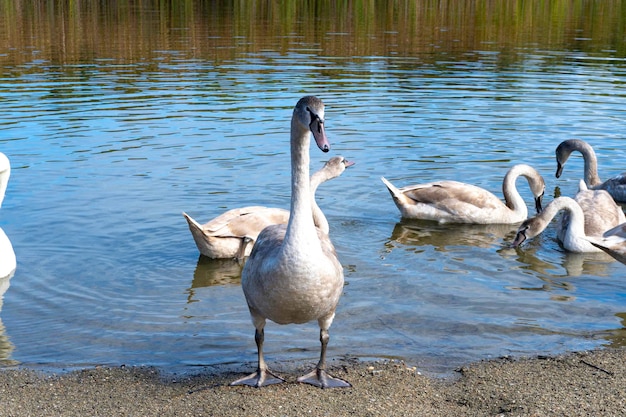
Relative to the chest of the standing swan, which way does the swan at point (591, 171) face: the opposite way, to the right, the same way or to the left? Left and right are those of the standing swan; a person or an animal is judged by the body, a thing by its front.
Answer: to the right

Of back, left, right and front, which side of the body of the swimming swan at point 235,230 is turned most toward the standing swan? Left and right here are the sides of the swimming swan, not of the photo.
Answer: right

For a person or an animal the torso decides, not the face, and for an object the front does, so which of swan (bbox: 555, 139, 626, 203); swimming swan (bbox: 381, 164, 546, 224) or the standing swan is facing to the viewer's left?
the swan

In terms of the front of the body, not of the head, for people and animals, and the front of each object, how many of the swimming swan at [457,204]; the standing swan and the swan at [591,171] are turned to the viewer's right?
1

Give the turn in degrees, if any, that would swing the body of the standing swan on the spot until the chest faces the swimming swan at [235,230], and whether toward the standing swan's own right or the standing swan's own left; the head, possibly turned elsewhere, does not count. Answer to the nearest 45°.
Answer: approximately 180°

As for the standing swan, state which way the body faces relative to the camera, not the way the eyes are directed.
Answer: toward the camera

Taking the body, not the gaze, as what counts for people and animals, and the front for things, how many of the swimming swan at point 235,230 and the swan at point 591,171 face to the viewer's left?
1

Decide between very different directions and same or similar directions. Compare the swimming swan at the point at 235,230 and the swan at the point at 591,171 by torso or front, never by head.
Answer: very different directions

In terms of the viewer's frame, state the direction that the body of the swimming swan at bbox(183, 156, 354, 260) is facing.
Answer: to the viewer's right

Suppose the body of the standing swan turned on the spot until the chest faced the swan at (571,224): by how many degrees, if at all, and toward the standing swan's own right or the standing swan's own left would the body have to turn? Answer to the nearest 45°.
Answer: approximately 135° to the standing swan's own left

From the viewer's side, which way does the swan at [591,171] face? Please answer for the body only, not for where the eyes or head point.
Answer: to the viewer's left

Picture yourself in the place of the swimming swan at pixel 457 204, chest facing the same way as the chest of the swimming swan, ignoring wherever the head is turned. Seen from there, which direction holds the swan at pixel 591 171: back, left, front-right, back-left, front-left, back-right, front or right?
front-left

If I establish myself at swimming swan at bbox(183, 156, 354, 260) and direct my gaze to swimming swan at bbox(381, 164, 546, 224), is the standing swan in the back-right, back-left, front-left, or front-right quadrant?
back-right

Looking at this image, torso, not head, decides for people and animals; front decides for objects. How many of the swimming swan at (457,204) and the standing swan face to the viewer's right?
1

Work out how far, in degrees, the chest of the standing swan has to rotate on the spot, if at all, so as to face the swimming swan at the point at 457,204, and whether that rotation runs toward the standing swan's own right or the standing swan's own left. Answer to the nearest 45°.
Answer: approximately 180°

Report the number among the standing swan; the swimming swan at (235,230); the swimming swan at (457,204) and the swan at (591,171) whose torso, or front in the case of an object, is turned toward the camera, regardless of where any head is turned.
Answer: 1

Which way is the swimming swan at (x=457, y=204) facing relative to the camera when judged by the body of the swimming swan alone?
to the viewer's right

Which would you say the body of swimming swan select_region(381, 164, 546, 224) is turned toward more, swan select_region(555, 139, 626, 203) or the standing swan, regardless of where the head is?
the swan

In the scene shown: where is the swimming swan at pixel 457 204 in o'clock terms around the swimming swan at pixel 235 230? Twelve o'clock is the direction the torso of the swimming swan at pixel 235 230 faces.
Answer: the swimming swan at pixel 457 204 is roughly at 11 o'clock from the swimming swan at pixel 235 230.
